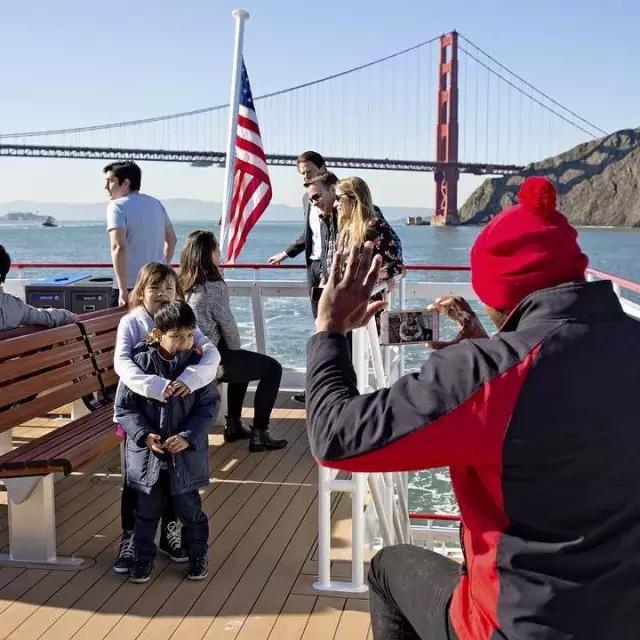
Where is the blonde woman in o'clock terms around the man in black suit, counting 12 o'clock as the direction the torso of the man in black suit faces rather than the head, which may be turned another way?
The blonde woman is roughly at 10 o'clock from the man in black suit.

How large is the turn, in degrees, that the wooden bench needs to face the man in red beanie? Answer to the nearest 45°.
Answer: approximately 45° to its right

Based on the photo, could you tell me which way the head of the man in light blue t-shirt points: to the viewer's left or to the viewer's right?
to the viewer's left

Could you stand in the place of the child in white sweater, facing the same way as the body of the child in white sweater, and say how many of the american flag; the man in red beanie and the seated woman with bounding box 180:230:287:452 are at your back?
2

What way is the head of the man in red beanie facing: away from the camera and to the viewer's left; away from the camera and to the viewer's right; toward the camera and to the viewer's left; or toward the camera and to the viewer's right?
away from the camera and to the viewer's left

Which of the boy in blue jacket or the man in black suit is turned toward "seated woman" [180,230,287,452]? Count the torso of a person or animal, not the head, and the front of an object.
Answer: the man in black suit

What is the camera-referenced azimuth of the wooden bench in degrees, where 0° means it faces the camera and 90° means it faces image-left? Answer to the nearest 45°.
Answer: approximately 315°

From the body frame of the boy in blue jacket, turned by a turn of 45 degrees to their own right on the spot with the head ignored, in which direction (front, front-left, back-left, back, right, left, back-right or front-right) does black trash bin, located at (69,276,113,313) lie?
back-right

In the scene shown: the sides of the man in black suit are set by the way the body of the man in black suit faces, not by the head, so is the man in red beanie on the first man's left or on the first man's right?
on the first man's left

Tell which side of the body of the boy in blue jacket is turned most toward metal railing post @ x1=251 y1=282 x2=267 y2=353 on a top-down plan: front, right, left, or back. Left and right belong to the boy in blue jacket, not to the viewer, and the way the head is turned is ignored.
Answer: back

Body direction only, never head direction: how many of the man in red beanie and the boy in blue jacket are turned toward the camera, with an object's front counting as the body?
1

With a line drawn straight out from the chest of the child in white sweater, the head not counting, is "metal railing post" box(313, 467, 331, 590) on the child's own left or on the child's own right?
on the child's own left

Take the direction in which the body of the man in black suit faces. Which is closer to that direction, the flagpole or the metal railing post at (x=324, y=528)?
the metal railing post
